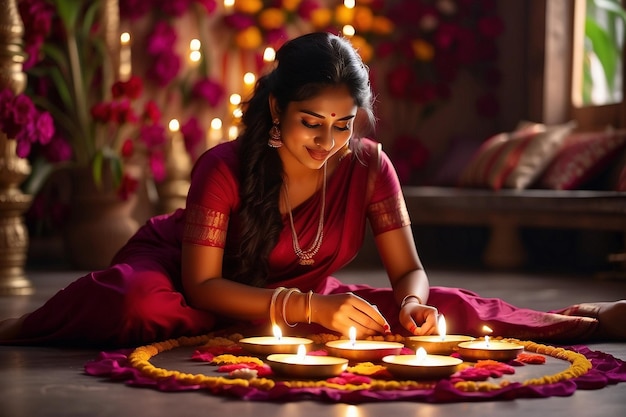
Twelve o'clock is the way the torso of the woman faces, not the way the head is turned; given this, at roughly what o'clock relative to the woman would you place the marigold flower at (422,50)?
The marigold flower is roughly at 8 o'clock from the woman.

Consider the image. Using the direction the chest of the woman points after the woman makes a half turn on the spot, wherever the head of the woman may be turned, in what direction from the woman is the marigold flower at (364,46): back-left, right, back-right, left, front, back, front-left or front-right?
front-right

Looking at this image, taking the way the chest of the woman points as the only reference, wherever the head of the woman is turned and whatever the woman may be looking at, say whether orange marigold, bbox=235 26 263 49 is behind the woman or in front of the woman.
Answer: behind

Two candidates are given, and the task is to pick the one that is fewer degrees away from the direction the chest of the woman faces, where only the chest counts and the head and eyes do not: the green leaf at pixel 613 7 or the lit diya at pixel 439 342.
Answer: the lit diya

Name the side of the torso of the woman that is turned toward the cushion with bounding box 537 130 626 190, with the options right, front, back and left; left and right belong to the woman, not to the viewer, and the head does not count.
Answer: left

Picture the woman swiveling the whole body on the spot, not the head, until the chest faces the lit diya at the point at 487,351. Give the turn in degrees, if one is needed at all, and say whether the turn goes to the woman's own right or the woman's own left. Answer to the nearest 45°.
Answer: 0° — they already face it

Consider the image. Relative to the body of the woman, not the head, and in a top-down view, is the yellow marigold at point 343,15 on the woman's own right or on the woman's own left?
on the woman's own left

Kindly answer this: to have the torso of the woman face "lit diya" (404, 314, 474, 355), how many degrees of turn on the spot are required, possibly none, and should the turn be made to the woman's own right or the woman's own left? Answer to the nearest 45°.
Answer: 0° — they already face it

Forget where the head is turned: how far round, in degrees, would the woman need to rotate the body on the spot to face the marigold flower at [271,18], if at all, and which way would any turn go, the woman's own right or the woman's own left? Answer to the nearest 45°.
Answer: approximately 135° to the woman's own left

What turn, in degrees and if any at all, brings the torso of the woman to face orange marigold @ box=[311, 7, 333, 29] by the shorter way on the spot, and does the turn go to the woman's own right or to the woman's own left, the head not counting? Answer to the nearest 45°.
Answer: approximately 135° to the woman's own left

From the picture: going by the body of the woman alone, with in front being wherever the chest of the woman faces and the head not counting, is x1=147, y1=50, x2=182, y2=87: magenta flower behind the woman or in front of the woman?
behind

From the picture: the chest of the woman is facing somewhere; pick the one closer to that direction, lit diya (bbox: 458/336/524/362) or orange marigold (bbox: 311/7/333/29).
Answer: the lit diya
